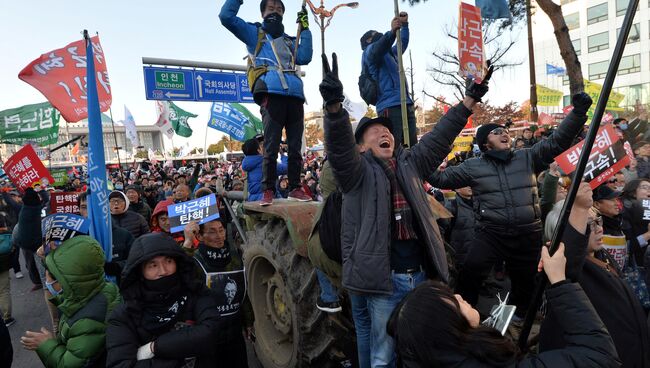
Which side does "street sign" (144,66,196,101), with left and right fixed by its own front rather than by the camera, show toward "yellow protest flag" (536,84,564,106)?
left

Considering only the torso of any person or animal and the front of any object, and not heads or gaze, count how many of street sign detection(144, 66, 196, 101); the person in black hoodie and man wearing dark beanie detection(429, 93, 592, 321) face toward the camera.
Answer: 3

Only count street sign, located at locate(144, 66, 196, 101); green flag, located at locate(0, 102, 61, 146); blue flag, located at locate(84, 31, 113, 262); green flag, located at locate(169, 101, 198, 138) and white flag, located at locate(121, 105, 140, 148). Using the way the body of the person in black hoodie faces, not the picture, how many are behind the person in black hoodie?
5

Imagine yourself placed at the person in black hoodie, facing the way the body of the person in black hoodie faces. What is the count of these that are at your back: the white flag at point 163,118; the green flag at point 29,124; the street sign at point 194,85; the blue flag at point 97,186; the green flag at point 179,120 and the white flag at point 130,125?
6

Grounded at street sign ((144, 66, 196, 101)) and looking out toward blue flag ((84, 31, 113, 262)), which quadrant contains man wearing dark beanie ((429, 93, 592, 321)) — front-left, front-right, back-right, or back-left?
front-left

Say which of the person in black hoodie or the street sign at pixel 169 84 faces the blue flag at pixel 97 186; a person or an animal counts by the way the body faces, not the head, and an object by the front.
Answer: the street sign

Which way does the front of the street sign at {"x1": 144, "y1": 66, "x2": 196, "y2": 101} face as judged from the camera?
facing the viewer

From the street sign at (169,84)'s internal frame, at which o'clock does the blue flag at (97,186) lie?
The blue flag is roughly at 12 o'clock from the street sign.

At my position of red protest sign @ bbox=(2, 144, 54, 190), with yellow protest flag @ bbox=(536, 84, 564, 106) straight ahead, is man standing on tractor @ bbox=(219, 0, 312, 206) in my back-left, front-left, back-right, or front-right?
front-right

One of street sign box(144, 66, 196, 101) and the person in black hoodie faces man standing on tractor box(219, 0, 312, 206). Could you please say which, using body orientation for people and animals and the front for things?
the street sign

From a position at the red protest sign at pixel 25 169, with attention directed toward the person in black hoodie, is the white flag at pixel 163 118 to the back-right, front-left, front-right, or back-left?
back-left

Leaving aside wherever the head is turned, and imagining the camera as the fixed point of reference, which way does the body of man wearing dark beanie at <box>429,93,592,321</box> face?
toward the camera

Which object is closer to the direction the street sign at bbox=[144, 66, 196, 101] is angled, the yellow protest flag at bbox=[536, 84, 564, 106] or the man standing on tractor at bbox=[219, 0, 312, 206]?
the man standing on tractor
